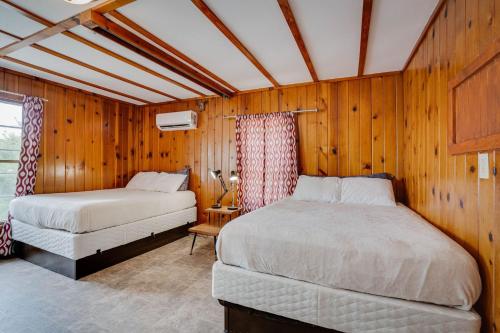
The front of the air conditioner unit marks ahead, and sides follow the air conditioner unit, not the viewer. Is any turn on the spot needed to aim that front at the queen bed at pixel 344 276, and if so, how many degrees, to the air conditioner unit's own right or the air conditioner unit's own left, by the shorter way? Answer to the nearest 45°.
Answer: approximately 45° to the air conditioner unit's own left

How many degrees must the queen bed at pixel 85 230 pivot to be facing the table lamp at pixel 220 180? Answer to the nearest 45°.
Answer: approximately 135° to its left

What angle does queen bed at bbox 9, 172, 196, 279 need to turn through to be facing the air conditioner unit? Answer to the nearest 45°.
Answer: approximately 180°

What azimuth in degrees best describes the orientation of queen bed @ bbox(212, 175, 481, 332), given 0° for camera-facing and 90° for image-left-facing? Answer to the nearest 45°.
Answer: approximately 0°

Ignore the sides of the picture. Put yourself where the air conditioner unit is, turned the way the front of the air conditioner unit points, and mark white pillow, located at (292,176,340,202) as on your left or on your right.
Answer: on your left

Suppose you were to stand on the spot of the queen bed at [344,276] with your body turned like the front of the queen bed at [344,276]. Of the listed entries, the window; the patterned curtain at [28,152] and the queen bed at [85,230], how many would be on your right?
3

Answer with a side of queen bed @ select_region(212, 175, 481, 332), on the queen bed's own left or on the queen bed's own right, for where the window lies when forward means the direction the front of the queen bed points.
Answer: on the queen bed's own right

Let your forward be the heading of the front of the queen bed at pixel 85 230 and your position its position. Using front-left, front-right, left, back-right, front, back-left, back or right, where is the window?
right

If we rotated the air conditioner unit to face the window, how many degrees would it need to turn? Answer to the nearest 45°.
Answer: approximately 45° to its right

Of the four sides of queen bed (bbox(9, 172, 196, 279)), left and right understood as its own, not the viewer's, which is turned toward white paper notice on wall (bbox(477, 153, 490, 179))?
left
